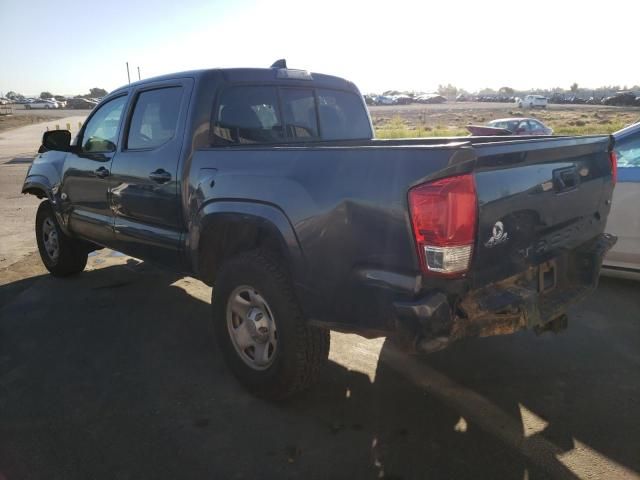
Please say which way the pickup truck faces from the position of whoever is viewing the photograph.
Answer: facing away from the viewer and to the left of the viewer

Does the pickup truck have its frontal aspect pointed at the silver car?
no
